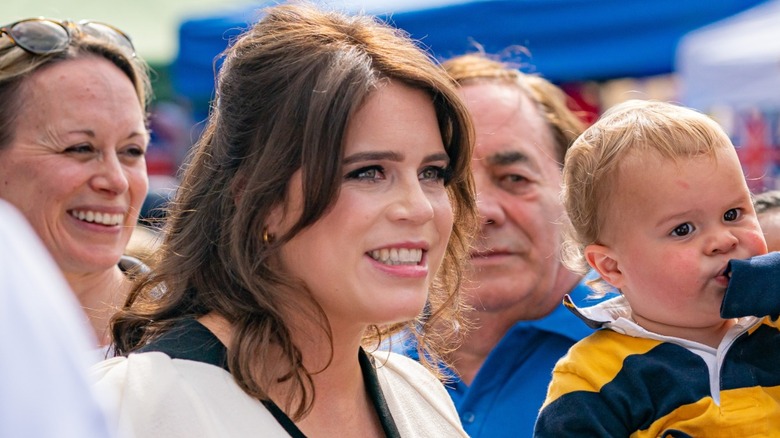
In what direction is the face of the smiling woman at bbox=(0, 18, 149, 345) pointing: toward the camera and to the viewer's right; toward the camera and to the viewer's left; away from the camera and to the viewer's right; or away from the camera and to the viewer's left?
toward the camera and to the viewer's right

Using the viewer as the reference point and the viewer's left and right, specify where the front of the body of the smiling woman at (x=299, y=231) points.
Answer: facing the viewer and to the right of the viewer

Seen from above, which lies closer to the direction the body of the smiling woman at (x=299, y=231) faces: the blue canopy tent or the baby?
the baby

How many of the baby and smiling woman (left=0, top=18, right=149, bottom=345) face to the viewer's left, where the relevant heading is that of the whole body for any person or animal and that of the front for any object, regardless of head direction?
0

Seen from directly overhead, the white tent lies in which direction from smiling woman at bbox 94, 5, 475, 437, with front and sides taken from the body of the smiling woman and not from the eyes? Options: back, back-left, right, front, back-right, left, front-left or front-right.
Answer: left
